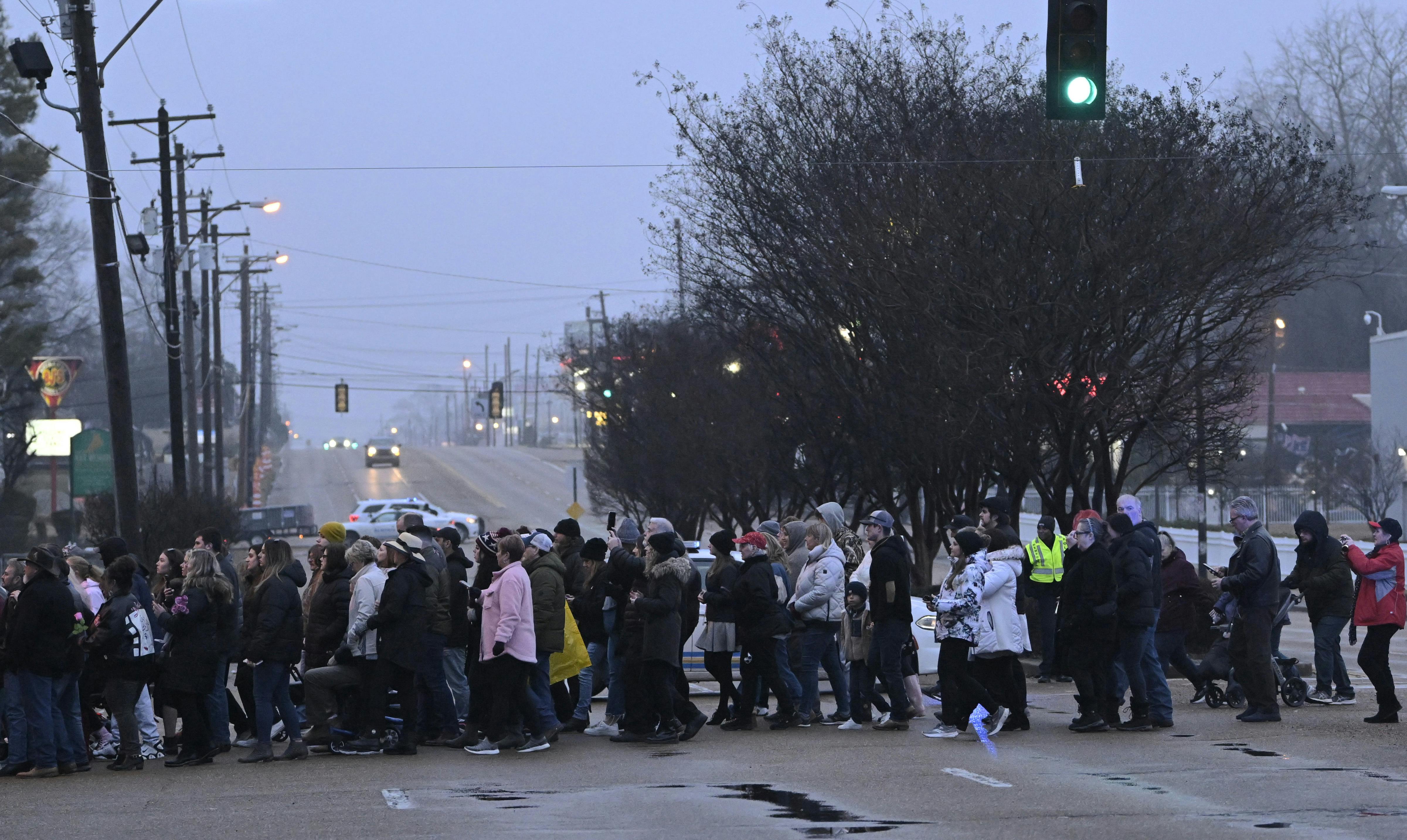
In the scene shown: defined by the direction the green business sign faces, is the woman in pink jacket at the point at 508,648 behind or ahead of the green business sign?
ahead

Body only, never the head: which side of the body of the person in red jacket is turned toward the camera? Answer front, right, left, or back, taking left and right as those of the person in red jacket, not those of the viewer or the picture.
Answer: left

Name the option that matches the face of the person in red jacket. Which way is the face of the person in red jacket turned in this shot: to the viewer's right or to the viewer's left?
to the viewer's left

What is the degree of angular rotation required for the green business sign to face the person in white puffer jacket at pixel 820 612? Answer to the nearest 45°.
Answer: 0° — it already faces them

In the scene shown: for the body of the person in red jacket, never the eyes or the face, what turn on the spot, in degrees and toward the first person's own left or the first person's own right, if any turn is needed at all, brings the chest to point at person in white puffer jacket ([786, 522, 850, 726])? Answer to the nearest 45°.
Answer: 0° — they already face them

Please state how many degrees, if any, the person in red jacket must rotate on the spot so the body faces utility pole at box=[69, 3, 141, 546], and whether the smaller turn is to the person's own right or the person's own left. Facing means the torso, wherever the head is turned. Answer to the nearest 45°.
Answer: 0° — they already face it
